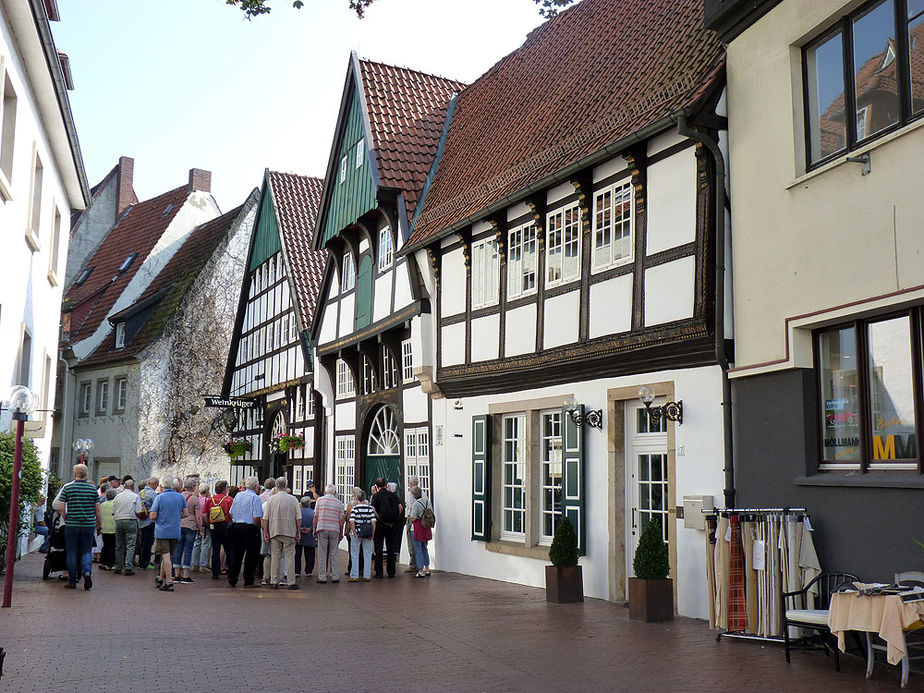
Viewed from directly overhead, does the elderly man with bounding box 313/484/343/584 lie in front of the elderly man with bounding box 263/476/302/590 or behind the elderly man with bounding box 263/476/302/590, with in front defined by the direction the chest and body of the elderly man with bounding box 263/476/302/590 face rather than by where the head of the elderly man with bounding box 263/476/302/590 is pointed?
in front

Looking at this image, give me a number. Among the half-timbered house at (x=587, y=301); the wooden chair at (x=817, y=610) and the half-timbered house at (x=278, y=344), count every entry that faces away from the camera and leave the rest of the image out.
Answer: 0

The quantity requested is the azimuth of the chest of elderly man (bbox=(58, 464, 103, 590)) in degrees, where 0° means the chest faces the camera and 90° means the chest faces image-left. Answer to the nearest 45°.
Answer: approximately 180°

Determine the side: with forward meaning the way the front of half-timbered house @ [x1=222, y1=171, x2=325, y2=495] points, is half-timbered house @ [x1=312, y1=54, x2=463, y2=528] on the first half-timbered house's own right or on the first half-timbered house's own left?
on the first half-timbered house's own left

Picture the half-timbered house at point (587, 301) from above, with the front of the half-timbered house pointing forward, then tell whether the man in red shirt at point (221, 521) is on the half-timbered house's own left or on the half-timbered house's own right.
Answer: on the half-timbered house's own right

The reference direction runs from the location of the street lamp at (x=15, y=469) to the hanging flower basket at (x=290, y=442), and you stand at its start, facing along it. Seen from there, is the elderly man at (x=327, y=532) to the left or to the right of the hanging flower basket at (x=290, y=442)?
right

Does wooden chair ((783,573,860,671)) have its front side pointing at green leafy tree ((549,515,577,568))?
no

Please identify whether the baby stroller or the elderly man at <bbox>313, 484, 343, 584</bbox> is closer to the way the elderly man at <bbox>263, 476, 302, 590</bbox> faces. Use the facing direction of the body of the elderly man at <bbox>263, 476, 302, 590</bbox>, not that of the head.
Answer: the elderly man

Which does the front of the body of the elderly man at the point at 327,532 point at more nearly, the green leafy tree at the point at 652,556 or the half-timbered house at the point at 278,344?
the half-timbered house

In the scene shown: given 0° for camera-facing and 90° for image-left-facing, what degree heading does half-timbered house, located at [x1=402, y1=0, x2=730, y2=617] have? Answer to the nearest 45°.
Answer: approximately 45°

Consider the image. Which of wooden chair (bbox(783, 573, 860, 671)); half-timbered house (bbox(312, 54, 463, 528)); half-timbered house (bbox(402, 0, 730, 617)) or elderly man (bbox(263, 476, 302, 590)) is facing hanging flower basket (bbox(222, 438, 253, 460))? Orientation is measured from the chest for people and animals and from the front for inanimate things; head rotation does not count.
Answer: the elderly man

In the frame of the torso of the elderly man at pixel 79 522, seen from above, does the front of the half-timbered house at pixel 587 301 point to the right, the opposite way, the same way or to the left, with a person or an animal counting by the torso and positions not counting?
to the left

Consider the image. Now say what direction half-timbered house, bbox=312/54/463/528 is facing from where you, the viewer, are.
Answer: facing the viewer and to the left of the viewer

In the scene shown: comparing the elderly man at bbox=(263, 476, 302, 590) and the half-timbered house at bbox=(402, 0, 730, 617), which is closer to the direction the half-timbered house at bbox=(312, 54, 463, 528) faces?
the elderly man

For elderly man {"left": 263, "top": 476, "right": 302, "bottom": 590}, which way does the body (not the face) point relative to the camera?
away from the camera

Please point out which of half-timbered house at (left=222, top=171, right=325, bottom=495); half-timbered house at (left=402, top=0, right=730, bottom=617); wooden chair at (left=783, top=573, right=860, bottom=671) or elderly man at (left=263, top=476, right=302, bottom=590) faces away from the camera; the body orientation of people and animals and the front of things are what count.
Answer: the elderly man

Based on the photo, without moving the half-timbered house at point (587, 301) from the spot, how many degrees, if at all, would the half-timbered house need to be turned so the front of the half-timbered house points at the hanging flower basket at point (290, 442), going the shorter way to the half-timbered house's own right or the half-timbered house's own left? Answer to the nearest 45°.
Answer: approximately 90° to the half-timbered house's own right

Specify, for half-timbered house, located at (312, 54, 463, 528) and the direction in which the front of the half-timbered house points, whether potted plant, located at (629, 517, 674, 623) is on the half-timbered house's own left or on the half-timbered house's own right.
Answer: on the half-timbered house's own left

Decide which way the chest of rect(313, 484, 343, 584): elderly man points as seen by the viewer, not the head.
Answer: away from the camera

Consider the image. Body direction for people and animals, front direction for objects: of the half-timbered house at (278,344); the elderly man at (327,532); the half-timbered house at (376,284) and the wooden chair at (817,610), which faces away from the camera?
the elderly man

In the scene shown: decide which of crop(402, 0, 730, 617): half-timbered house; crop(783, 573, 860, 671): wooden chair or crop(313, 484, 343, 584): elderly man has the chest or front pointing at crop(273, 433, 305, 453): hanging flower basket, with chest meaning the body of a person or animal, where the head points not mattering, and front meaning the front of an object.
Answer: the elderly man
